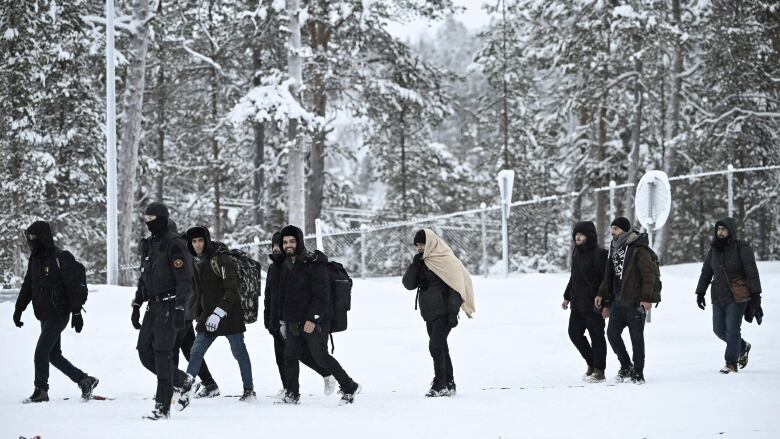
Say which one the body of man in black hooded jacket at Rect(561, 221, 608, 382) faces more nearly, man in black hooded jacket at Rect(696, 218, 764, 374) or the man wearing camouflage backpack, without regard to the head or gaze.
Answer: the man wearing camouflage backpack

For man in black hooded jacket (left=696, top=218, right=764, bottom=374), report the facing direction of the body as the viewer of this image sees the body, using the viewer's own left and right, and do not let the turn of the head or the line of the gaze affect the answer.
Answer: facing the viewer and to the left of the viewer

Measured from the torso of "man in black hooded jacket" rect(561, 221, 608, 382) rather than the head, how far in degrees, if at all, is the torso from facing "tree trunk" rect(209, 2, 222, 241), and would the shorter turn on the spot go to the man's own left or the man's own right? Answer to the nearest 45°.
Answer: approximately 90° to the man's own right

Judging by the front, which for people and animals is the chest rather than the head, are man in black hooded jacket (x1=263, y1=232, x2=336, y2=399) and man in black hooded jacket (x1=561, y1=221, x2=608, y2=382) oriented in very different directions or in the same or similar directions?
same or similar directions

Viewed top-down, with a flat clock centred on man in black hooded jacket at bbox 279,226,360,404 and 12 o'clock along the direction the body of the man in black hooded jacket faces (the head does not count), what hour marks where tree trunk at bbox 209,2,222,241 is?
The tree trunk is roughly at 4 o'clock from the man in black hooded jacket.

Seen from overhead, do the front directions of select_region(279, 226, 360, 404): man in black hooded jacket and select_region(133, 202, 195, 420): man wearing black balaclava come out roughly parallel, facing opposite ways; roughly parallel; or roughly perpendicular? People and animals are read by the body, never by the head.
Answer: roughly parallel

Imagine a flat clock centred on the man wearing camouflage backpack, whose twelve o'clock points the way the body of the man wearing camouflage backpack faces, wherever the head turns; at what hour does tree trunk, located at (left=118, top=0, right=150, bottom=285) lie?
The tree trunk is roughly at 4 o'clock from the man wearing camouflage backpack.

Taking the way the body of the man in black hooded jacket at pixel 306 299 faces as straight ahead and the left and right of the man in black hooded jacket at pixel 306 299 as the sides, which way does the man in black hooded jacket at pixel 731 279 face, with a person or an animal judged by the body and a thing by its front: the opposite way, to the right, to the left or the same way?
the same way

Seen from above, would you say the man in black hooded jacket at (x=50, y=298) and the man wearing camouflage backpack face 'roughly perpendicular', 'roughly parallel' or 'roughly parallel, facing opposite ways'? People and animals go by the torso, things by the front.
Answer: roughly parallel
